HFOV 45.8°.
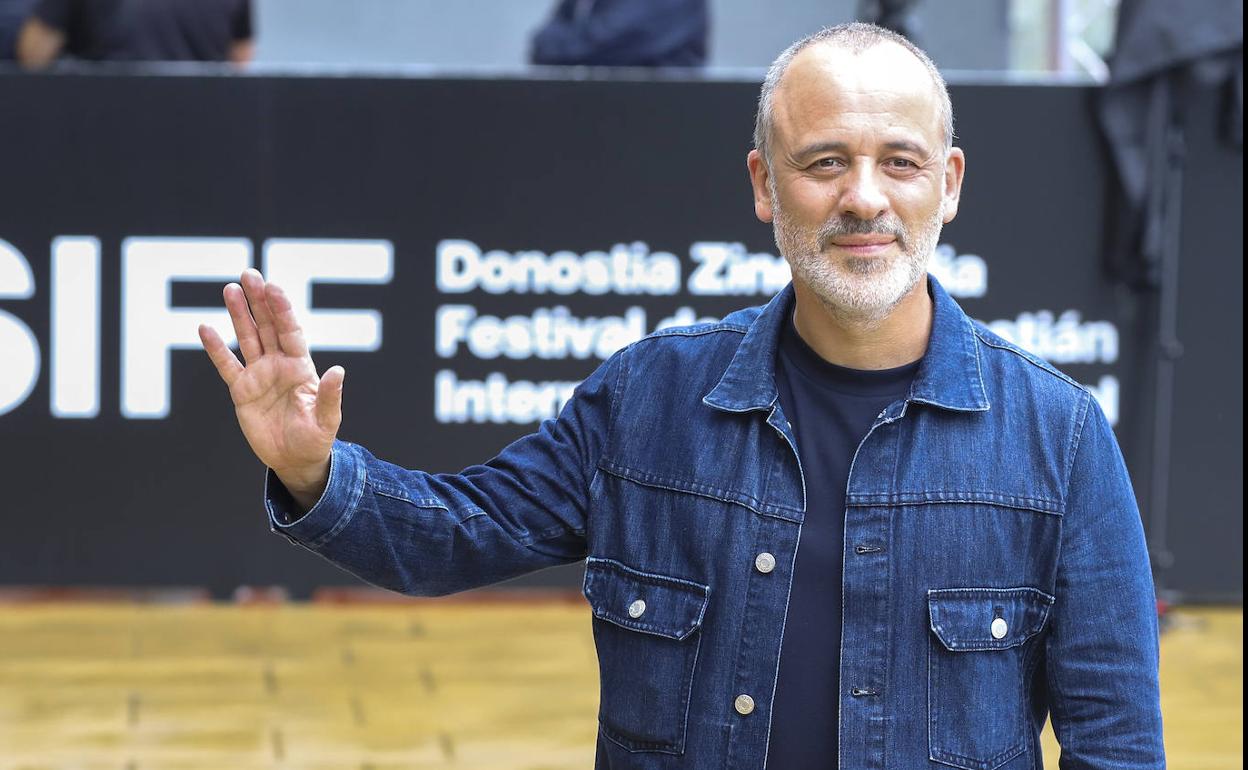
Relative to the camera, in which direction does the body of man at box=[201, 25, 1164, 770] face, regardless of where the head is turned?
toward the camera

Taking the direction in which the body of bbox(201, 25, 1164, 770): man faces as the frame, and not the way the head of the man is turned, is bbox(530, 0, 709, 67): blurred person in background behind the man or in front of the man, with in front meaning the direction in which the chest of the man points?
behind

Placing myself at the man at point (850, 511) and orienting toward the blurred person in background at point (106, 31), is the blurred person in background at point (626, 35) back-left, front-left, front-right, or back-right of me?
front-right

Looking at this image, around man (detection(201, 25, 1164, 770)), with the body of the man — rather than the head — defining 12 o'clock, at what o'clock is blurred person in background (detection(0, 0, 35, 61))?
The blurred person in background is roughly at 5 o'clock from the man.

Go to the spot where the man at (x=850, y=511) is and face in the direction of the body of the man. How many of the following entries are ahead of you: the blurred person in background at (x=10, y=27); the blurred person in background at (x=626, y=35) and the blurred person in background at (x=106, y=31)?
0

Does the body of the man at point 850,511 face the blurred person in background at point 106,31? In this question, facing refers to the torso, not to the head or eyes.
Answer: no

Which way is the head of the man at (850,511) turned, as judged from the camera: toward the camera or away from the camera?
toward the camera
